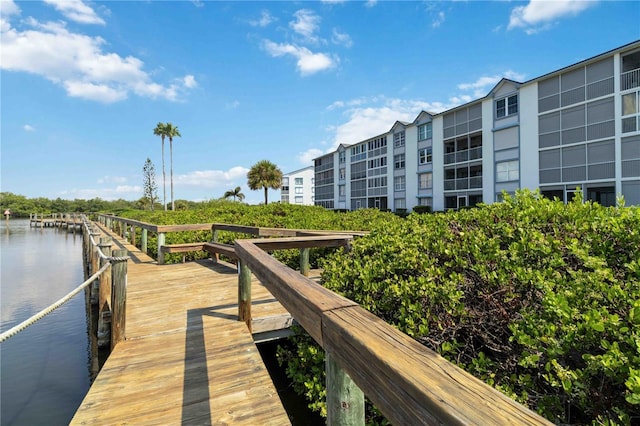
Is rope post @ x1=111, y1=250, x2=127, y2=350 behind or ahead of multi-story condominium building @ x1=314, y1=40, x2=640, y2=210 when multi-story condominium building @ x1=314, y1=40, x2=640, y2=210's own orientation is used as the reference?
ahead

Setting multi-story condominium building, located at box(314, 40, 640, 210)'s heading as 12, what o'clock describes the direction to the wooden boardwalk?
The wooden boardwalk is roughly at 11 o'clock from the multi-story condominium building.

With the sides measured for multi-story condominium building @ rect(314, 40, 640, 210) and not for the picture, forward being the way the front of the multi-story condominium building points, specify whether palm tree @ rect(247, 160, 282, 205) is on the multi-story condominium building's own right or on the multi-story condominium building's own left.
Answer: on the multi-story condominium building's own right

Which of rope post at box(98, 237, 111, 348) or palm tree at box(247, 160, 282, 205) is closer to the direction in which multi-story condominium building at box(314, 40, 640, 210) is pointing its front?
the rope post

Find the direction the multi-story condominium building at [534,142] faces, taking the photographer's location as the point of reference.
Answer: facing the viewer and to the left of the viewer

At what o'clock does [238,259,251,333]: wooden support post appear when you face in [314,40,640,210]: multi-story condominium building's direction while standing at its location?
The wooden support post is roughly at 11 o'clock from the multi-story condominium building.

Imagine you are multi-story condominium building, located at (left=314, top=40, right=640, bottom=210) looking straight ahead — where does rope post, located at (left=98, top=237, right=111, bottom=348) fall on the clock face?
The rope post is roughly at 11 o'clock from the multi-story condominium building.
